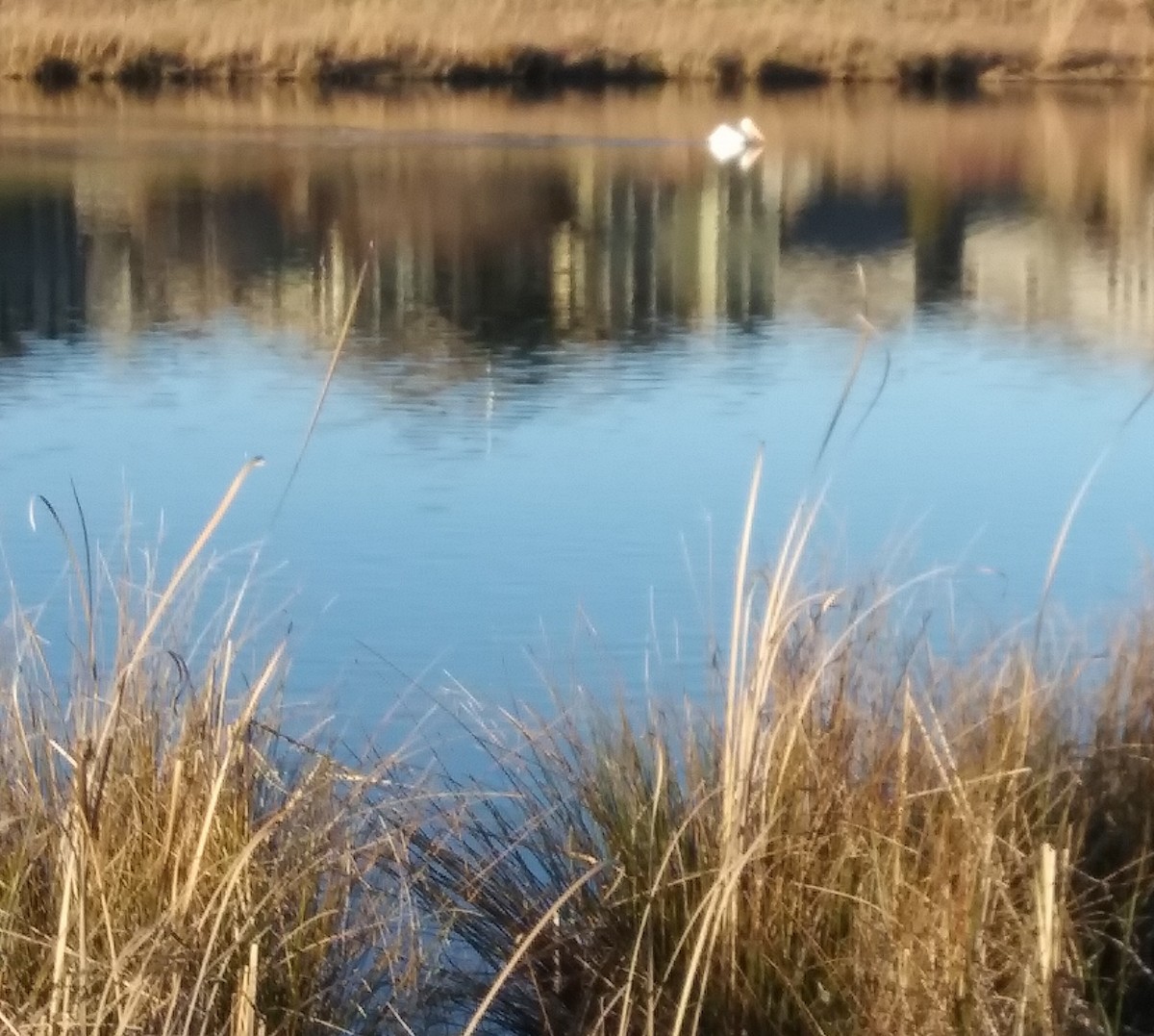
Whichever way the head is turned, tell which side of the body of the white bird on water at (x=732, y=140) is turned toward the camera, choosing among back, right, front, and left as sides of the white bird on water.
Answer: right
